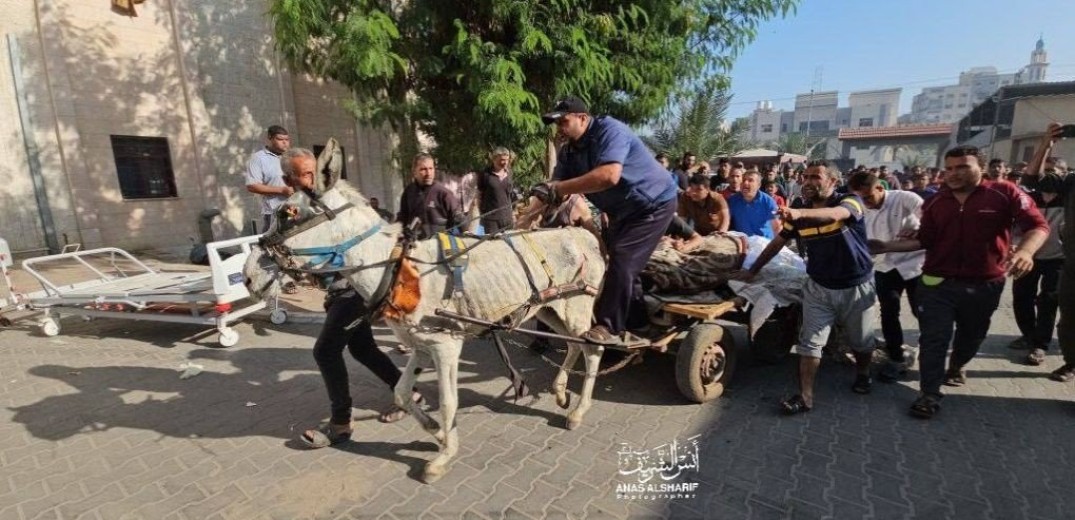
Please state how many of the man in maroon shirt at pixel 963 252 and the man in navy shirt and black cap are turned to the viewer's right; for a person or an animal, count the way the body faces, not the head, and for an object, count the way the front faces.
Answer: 0

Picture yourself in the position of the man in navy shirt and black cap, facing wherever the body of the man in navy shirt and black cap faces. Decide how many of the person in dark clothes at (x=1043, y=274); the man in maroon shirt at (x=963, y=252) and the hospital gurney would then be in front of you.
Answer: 1

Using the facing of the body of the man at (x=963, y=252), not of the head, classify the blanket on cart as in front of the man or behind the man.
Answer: in front

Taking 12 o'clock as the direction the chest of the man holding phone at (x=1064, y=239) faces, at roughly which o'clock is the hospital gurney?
The hospital gurney is roughly at 12 o'clock from the man holding phone.

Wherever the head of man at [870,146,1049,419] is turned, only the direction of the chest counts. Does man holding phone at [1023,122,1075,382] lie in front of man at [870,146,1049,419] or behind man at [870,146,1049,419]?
behind

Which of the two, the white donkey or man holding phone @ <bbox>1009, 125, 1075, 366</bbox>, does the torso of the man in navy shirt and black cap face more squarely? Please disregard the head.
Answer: the white donkey

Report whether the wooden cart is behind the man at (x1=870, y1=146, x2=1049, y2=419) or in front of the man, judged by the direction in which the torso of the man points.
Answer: in front

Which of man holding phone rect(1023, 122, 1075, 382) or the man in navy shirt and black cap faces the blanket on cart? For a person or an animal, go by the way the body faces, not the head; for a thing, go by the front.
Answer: the man holding phone

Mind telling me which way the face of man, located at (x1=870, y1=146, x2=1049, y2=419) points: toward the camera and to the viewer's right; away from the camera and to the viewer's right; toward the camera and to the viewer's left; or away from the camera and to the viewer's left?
toward the camera and to the viewer's left

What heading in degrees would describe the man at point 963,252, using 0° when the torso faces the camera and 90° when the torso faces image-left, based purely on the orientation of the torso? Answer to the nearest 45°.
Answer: approximately 45°

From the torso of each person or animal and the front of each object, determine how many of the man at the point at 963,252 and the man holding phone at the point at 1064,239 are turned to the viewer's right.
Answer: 0

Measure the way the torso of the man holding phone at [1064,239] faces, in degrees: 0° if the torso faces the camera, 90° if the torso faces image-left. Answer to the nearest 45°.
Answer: approximately 45°

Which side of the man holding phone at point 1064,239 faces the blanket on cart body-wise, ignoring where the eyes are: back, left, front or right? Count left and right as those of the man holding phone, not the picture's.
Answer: front

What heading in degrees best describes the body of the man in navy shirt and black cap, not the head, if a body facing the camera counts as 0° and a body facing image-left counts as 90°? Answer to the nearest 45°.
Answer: approximately 90°
